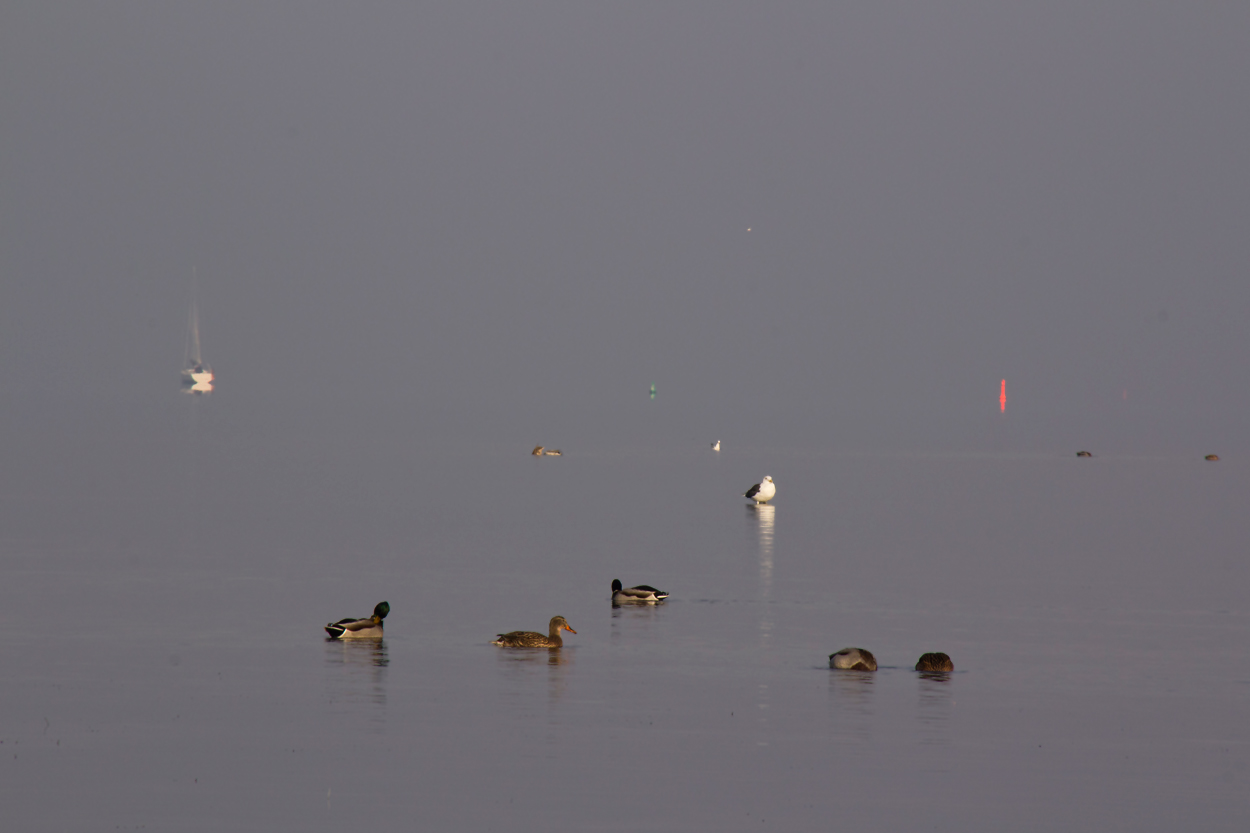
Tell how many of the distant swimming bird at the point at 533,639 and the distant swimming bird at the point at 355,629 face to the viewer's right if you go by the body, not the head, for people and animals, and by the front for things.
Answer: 2

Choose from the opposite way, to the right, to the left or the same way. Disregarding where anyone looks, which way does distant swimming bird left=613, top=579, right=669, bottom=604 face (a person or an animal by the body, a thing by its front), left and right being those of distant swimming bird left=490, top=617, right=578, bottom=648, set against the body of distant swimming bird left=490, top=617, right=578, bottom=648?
the opposite way

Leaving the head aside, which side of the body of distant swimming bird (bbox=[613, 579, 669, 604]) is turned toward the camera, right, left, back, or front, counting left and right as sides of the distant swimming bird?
left

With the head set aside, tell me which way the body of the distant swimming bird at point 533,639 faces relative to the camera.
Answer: to the viewer's right

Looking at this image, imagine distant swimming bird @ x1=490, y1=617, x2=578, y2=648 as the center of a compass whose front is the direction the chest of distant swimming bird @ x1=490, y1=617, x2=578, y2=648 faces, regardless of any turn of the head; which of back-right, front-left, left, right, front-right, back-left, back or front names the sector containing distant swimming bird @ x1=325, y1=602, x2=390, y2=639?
back

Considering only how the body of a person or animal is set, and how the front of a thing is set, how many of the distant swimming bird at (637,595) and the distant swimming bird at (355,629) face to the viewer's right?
1

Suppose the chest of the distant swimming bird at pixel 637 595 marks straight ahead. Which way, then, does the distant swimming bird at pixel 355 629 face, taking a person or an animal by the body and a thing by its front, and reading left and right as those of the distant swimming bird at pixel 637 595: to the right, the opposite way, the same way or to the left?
the opposite way

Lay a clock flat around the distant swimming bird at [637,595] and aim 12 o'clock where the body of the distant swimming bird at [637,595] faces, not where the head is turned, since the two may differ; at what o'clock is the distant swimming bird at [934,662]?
the distant swimming bird at [934,662] is roughly at 8 o'clock from the distant swimming bird at [637,595].

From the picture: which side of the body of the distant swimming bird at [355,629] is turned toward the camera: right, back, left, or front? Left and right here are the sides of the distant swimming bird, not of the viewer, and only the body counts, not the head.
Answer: right
